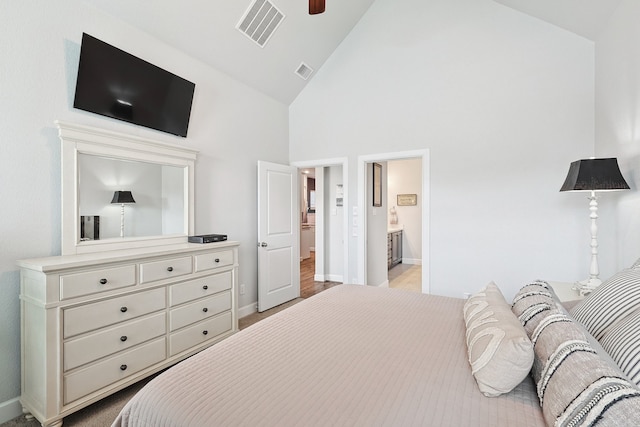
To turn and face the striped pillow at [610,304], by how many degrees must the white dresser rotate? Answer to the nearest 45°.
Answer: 0° — it already faces it

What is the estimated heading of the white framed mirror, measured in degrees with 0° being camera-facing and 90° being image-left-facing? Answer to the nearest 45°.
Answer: approximately 315°

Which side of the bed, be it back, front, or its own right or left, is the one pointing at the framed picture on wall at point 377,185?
right

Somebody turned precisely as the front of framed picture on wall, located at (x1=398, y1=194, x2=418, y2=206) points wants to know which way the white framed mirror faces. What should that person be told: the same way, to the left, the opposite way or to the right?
to the left

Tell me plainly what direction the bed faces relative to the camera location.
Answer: facing to the left of the viewer

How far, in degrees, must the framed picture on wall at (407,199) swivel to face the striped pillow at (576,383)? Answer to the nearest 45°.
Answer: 0° — it already faces it

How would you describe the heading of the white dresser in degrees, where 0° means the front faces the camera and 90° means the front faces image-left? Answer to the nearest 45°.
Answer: approximately 315°

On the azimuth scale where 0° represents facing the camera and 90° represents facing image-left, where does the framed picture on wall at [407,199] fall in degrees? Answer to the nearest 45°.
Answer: approximately 0°

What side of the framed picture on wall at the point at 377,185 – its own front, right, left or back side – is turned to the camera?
right
